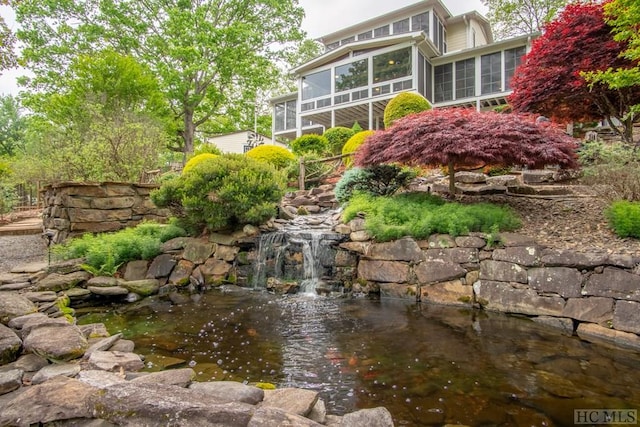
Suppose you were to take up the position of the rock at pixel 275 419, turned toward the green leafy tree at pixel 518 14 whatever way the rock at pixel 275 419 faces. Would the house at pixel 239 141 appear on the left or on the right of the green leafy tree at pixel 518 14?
left

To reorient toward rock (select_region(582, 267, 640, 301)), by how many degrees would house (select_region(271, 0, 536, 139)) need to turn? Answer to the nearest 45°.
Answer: approximately 45° to its left

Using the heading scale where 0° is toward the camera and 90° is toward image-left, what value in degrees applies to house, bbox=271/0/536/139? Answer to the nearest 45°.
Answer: approximately 45°

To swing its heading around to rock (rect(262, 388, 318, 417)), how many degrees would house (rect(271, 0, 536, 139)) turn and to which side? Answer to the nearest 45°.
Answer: approximately 45° to its left

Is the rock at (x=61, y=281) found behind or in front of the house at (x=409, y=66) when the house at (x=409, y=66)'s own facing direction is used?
in front

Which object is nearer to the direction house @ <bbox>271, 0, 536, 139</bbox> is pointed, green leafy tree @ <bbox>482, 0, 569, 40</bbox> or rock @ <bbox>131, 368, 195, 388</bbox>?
the rock

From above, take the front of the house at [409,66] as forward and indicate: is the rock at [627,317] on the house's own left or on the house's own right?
on the house's own left

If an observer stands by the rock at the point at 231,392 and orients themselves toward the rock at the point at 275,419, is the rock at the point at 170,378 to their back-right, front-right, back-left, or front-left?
back-right

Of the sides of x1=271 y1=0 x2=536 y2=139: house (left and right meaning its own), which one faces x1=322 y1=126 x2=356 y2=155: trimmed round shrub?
front

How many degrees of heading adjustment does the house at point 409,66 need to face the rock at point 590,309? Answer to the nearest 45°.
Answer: approximately 45° to its left
